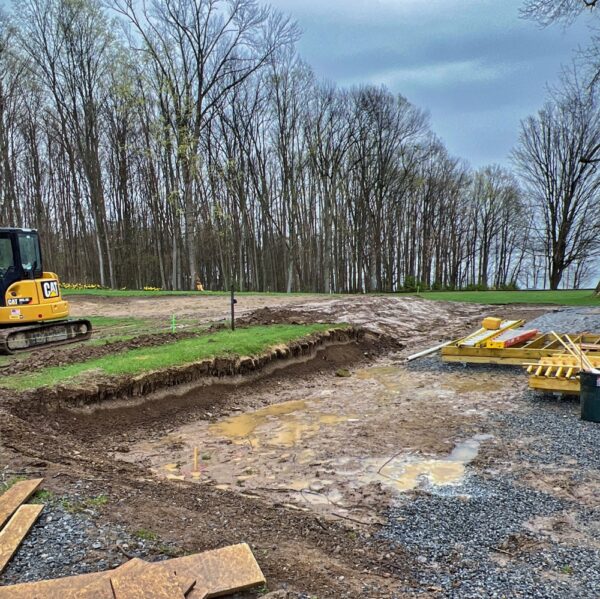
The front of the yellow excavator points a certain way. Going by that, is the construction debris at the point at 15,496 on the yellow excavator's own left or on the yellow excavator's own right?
on the yellow excavator's own left

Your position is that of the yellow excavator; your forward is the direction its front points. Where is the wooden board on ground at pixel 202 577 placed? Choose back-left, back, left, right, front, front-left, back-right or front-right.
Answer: left

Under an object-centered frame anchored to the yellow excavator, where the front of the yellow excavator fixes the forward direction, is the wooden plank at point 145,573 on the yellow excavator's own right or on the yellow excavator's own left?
on the yellow excavator's own left

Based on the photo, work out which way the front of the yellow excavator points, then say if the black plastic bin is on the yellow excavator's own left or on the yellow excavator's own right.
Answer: on the yellow excavator's own left

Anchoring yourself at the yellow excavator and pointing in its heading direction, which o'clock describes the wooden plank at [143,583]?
The wooden plank is roughly at 9 o'clock from the yellow excavator.

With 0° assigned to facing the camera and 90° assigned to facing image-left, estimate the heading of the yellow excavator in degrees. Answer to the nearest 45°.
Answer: approximately 90°

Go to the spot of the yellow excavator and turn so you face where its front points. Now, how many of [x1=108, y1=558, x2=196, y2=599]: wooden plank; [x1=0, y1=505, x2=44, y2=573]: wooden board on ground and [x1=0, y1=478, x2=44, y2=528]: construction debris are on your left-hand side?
3

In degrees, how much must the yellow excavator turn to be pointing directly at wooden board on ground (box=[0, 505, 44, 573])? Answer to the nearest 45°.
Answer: approximately 90° to its left

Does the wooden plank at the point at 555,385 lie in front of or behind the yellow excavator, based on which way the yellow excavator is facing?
behind
